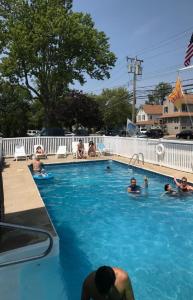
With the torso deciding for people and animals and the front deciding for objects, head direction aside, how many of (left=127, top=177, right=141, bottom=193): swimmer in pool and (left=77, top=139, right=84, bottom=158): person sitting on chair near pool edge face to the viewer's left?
0

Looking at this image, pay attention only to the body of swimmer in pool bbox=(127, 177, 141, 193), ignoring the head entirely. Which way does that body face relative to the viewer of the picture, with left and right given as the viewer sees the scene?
facing the viewer

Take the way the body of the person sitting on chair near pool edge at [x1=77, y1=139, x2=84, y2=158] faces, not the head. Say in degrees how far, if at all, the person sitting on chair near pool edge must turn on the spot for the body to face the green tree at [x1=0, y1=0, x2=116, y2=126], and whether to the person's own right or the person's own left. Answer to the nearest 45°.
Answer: approximately 180°

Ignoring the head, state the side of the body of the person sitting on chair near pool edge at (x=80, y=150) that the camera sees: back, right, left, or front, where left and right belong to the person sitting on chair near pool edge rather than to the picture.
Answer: front

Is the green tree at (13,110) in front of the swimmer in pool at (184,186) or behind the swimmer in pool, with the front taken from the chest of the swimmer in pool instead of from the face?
behind

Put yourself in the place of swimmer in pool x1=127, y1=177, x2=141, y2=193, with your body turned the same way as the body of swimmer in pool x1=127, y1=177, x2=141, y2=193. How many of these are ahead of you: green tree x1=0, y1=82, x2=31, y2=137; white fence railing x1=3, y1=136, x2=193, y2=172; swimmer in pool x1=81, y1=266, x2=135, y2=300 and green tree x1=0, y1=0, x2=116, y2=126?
1

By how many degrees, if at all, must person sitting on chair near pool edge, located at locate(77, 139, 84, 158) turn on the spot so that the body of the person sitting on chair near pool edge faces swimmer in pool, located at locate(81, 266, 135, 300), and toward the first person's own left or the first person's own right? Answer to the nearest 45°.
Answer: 0° — they already face them

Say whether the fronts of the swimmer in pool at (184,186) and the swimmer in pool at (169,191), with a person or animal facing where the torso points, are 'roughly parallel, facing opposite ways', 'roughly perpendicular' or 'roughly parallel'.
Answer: roughly perpendicular
